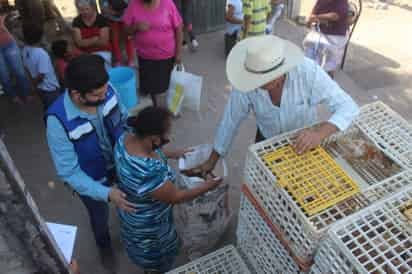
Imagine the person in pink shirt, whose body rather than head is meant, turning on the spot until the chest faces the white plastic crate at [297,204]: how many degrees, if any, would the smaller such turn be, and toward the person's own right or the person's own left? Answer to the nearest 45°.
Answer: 0° — they already face it

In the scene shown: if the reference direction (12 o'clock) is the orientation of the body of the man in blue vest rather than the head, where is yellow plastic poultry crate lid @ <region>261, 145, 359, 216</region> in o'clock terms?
The yellow plastic poultry crate lid is roughly at 12 o'clock from the man in blue vest.

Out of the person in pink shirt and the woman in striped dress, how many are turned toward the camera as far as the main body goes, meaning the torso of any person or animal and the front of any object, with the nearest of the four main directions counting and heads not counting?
1

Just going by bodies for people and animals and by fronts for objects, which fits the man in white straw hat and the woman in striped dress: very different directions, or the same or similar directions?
very different directions

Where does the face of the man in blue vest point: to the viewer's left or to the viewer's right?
to the viewer's right

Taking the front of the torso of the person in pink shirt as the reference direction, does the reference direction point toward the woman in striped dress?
yes

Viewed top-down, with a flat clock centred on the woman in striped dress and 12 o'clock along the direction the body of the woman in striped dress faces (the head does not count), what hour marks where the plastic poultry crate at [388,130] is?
The plastic poultry crate is roughly at 12 o'clock from the woman in striped dress.

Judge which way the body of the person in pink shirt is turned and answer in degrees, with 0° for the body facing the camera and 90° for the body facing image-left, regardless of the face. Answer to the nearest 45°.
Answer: approximately 0°

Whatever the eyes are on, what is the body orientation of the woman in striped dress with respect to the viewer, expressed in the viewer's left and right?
facing to the right of the viewer

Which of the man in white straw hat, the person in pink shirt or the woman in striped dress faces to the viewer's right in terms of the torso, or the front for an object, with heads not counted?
the woman in striped dress

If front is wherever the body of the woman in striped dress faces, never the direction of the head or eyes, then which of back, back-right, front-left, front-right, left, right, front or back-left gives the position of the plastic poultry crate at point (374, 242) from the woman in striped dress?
front-right

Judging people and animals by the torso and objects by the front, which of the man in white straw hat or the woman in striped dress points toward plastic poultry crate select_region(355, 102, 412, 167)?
the woman in striped dress
